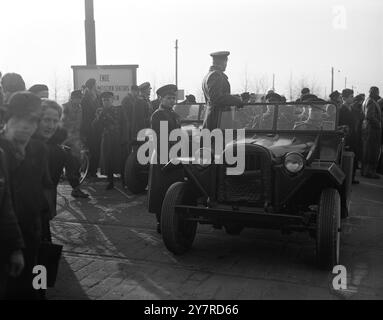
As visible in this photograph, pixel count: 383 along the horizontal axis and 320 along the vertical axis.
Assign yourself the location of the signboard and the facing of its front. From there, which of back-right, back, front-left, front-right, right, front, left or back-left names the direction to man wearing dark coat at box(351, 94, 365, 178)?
left

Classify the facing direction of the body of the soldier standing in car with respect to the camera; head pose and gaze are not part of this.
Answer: to the viewer's right

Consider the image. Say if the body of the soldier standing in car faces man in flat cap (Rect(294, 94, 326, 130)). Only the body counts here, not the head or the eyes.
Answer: yes

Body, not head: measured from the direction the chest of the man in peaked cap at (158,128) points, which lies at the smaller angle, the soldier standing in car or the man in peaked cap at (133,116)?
the soldier standing in car

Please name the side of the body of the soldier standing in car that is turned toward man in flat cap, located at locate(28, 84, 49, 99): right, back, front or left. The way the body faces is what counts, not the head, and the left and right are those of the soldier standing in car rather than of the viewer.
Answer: back

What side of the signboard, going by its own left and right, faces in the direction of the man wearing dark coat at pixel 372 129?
left
